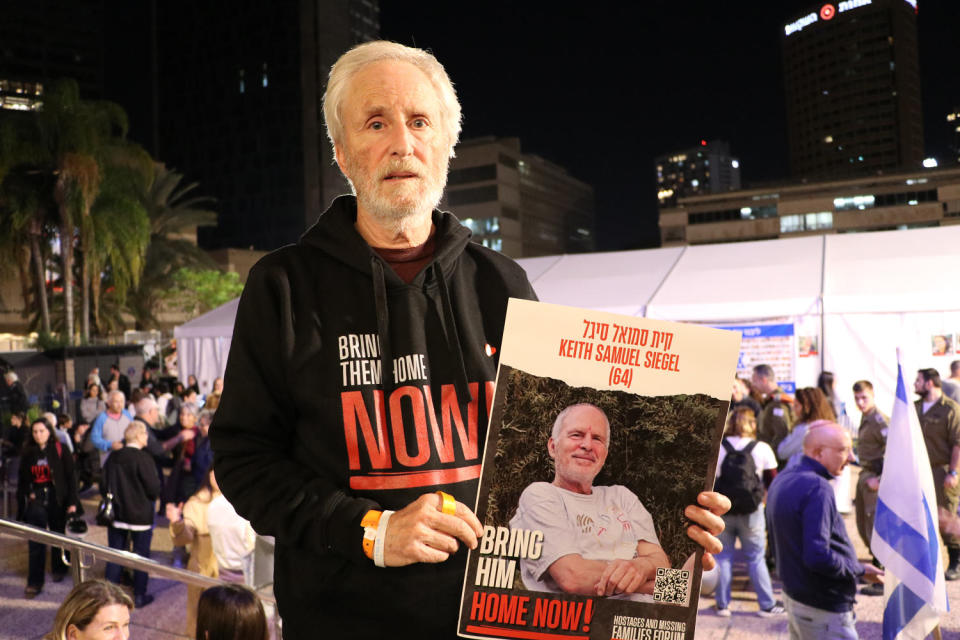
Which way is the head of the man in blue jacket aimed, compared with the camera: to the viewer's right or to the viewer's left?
to the viewer's right

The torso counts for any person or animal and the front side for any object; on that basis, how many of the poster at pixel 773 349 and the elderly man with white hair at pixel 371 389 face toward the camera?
2

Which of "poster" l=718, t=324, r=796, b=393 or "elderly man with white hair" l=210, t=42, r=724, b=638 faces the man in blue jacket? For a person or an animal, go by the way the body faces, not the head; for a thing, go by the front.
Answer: the poster

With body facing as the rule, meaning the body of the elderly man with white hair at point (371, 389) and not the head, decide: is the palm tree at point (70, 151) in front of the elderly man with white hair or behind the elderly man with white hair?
behind

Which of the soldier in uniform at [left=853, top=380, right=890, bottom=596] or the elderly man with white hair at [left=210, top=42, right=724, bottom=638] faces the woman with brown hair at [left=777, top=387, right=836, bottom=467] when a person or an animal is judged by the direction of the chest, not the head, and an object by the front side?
the soldier in uniform

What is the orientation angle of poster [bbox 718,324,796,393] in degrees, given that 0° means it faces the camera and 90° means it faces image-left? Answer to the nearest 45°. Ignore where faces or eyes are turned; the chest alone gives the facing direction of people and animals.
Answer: approximately 0°

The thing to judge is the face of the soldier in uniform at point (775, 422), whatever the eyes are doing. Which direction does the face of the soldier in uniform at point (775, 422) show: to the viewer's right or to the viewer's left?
to the viewer's left

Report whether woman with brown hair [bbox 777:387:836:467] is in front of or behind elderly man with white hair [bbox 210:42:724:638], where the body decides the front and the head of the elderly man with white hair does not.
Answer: behind

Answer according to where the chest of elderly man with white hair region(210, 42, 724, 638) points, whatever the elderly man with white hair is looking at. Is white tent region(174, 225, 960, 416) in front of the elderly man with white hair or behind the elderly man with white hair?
behind

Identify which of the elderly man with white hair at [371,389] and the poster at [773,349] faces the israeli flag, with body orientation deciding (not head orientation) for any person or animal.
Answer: the poster

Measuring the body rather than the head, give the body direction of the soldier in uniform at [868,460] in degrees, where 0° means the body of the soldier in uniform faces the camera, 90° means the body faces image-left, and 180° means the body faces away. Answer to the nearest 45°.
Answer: approximately 45°

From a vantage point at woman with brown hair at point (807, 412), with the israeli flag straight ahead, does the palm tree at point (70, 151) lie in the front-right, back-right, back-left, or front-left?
back-right
